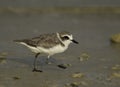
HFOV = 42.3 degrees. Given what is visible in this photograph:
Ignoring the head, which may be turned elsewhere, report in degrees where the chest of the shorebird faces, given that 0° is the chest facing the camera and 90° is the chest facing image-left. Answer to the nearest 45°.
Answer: approximately 270°
